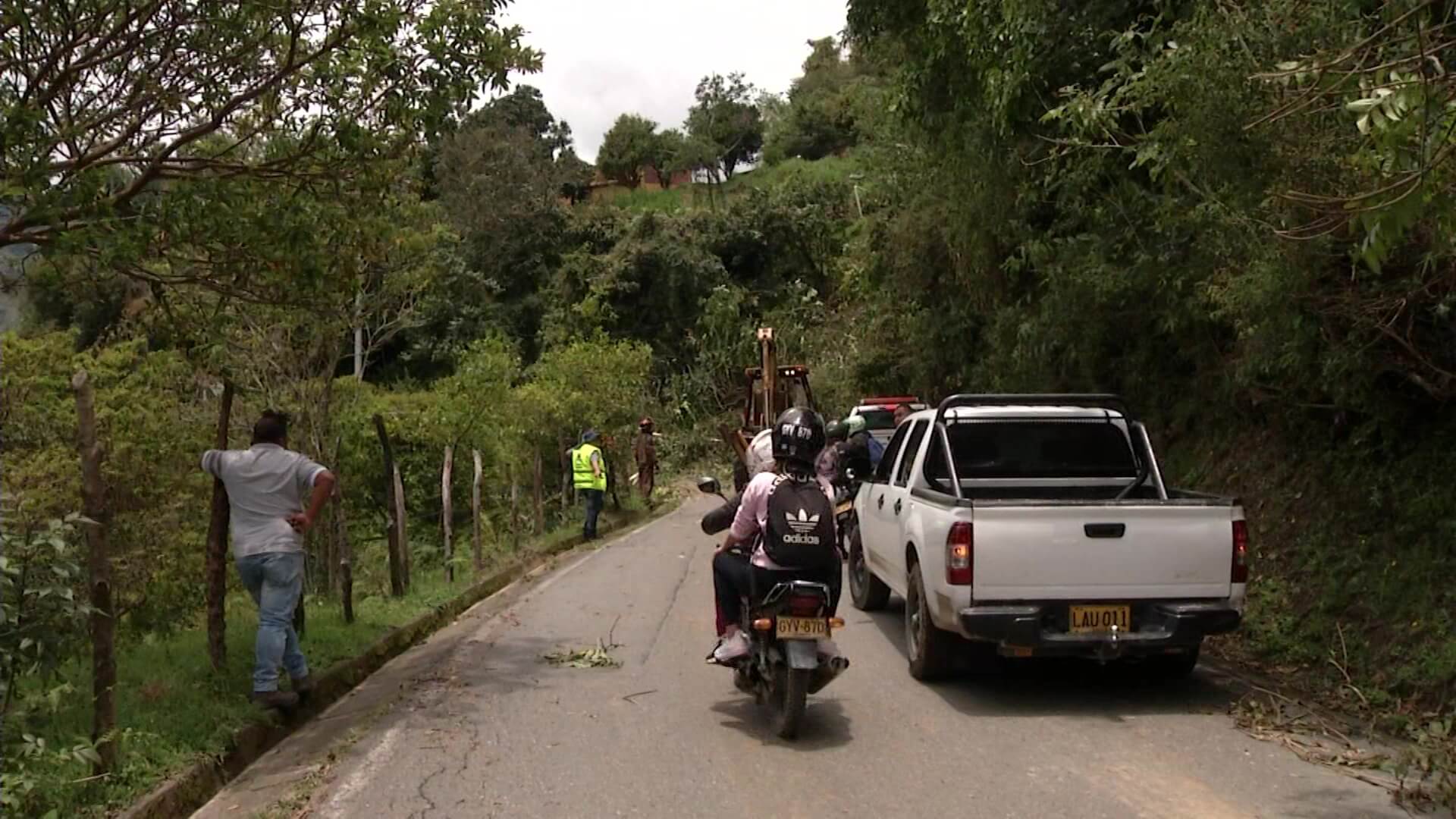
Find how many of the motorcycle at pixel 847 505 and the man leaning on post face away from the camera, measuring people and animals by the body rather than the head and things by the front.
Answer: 2

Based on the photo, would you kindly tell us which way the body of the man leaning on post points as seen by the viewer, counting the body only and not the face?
away from the camera

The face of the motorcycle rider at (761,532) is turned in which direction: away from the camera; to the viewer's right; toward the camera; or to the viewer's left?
away from the camera

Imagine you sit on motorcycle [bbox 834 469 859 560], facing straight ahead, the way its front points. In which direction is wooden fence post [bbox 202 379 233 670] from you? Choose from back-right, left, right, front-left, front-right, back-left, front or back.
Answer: back-left

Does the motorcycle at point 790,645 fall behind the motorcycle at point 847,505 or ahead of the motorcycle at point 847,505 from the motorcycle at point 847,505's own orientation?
behind

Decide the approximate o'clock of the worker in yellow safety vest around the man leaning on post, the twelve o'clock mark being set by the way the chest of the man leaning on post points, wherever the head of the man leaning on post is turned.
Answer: The worker in yellow safety vest is roughly at 1 o'clock from the man leaning on post.

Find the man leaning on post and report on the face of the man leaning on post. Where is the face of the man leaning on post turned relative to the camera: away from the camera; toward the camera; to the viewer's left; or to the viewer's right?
away from the camera

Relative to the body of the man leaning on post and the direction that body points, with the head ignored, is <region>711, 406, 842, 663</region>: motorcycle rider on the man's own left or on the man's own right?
on the man's own right

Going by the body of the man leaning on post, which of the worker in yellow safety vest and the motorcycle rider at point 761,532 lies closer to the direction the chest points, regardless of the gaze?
the worker in yellow safety vest

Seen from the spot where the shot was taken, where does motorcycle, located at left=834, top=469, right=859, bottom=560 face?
facing away from the viewer
